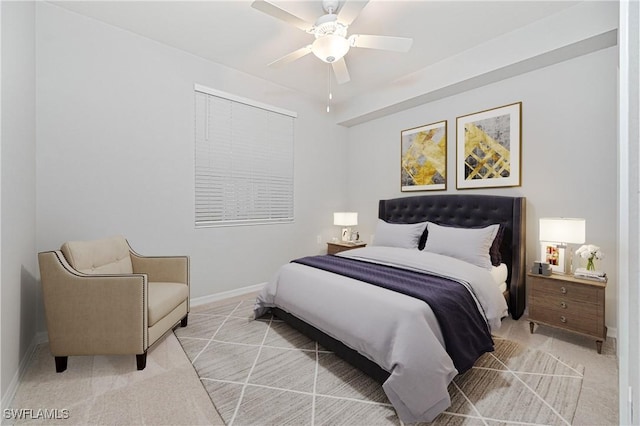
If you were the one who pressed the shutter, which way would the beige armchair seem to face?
facing the viewer and to the right of the viewer

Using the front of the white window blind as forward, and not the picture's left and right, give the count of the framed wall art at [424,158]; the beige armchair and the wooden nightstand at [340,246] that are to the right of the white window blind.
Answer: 1

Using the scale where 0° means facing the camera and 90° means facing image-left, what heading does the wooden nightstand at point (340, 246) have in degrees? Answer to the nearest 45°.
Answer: approximately 45°

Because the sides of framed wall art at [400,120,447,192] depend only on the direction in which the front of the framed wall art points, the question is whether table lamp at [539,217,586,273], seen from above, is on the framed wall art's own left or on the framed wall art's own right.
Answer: on the framed wall art's own left

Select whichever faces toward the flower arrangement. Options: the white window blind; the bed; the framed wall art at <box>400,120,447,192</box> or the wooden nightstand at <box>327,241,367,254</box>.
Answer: the white window blind

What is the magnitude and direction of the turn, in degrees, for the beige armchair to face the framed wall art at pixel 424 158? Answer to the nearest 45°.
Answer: approximately 45° to its left

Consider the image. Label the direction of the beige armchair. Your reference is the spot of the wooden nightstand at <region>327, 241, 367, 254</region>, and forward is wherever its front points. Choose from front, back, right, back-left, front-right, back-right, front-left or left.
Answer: front

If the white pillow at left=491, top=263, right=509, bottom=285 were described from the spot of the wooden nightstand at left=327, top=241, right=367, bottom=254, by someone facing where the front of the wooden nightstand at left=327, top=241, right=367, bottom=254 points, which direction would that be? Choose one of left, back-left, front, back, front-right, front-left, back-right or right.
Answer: left

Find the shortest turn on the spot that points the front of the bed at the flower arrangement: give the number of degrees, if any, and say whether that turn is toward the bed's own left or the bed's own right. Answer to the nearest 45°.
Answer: approximately 180°

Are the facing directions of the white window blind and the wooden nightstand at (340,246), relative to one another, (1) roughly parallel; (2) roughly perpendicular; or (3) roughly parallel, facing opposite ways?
roughly perpendicular

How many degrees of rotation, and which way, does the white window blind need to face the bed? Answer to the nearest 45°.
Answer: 0° — it already faces it

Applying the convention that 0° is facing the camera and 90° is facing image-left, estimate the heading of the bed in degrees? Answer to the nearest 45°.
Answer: approximately 45°

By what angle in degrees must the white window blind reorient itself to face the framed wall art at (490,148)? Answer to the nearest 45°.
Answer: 0° — it already faces it

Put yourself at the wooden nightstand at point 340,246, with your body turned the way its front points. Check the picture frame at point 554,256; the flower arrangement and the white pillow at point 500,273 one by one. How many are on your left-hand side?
3

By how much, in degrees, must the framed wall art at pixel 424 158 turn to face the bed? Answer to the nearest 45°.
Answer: approximately 45° to its left
